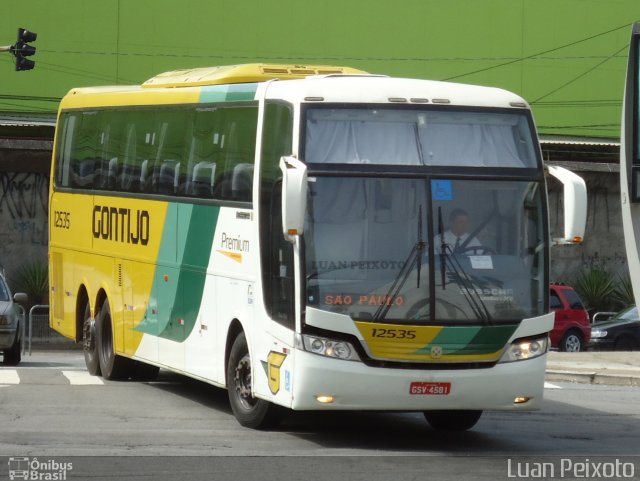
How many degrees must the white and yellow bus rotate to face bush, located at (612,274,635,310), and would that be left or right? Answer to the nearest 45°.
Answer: approximately 135° to its left

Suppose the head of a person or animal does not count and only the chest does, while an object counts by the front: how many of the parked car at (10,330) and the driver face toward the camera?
2

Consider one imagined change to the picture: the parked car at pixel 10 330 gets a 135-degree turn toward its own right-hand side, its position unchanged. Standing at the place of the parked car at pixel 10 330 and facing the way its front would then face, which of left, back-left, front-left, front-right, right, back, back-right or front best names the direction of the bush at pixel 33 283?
front-right

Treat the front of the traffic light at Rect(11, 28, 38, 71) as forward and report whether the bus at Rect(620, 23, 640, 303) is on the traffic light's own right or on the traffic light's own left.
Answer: on the traffic light's own right

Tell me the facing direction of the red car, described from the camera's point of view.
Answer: facing to the left of the viewer
